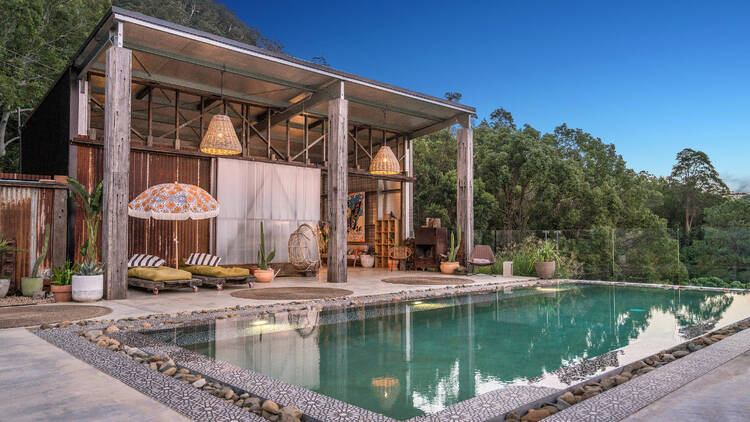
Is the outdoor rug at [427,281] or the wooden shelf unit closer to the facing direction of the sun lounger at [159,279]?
the outdoor rug

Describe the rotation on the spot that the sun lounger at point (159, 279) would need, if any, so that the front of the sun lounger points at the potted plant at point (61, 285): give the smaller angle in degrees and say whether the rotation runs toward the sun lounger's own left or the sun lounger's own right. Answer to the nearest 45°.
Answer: approximately 90° to the sun lounger's own right

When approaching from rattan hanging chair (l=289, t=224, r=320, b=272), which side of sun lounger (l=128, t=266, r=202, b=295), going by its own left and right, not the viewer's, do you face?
left

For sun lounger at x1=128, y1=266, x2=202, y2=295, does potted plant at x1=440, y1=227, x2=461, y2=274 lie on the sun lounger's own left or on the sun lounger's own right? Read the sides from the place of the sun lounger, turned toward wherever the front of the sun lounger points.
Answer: on the sun lounger's own left

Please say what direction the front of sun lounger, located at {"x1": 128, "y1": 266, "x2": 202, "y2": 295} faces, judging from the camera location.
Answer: facing the viewer and to the right of the viewer

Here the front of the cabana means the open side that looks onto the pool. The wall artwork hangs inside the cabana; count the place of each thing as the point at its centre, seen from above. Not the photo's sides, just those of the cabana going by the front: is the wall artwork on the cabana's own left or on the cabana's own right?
on the cabana's own left

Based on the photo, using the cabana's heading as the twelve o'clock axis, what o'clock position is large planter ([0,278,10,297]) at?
The large planter is roughly at 3 o'clock from the cabana.

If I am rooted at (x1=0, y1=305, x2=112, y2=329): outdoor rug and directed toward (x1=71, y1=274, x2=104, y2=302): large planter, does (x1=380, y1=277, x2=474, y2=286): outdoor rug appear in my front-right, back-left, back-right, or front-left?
front-right

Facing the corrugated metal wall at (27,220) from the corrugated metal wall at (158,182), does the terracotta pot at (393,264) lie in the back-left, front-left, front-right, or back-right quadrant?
back-left

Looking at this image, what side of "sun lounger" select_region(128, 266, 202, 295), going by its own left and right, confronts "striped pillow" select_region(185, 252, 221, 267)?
left

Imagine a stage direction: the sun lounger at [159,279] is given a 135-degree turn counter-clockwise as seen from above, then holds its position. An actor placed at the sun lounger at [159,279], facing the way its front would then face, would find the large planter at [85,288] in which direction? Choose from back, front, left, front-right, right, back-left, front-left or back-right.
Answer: back-left

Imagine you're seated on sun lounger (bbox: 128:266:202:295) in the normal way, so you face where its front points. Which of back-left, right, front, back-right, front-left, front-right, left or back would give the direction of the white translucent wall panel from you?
left

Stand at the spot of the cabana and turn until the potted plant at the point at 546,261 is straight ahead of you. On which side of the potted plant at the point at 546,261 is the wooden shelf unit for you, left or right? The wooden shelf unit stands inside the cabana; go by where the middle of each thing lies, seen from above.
left

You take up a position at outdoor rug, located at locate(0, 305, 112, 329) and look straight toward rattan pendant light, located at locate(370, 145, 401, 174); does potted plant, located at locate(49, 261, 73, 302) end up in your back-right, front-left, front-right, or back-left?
front-left

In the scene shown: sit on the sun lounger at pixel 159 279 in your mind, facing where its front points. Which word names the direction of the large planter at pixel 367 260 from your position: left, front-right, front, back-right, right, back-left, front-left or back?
left
